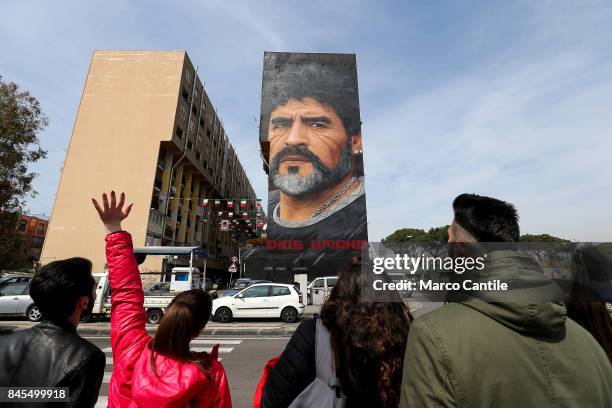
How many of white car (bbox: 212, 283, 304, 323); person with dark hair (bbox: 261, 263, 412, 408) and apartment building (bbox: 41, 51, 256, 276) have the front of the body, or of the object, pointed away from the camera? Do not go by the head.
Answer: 1

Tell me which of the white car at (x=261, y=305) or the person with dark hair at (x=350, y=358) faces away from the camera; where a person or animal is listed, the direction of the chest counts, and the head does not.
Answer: the person with dark hair

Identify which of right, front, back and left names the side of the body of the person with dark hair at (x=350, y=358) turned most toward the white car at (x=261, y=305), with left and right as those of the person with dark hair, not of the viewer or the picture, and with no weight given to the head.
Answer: front

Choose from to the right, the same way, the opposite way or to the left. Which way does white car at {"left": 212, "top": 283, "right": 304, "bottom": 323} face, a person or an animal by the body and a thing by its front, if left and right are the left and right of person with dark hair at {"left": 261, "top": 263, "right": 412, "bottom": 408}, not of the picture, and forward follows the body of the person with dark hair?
to the left

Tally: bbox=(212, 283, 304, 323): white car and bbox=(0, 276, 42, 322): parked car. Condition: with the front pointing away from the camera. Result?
0

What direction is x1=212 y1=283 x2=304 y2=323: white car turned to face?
to the viewer's left

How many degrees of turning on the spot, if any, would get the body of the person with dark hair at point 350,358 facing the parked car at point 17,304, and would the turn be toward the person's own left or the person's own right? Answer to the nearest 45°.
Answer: approximately 45° to the person's own left

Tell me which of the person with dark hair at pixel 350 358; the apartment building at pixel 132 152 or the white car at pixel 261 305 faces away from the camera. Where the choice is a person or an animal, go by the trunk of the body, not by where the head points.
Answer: the person with dark hair

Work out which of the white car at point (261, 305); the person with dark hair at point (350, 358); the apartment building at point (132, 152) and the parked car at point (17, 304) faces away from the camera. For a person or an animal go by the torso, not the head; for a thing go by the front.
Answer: the person with dark hair

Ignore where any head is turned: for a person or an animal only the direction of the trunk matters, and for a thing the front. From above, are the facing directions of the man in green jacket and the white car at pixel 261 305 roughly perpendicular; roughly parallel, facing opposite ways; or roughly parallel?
roughly perpendicular

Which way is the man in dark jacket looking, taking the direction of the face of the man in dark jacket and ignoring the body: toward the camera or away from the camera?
away from the camera

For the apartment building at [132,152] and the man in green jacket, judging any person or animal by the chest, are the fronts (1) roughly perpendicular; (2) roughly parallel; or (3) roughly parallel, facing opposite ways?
roughly perpendicular

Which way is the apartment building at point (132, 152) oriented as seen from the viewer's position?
to the viewer's right

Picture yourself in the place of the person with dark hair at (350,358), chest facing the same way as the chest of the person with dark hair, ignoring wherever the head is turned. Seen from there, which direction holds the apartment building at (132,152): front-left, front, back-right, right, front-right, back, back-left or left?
front-left

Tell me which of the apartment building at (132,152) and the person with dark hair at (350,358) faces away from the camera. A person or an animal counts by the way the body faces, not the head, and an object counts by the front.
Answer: the person with dark hair

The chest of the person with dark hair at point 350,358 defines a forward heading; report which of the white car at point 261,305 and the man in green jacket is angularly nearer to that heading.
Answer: the white car

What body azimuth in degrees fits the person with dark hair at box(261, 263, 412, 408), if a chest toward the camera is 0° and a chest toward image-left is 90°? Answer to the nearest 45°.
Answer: approximately 180°

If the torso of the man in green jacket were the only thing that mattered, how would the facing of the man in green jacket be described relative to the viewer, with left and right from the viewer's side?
facing away from the viewer and to the left of the viewer

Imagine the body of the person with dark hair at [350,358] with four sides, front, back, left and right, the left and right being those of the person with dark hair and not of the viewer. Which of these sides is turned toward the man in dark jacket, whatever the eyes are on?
left
